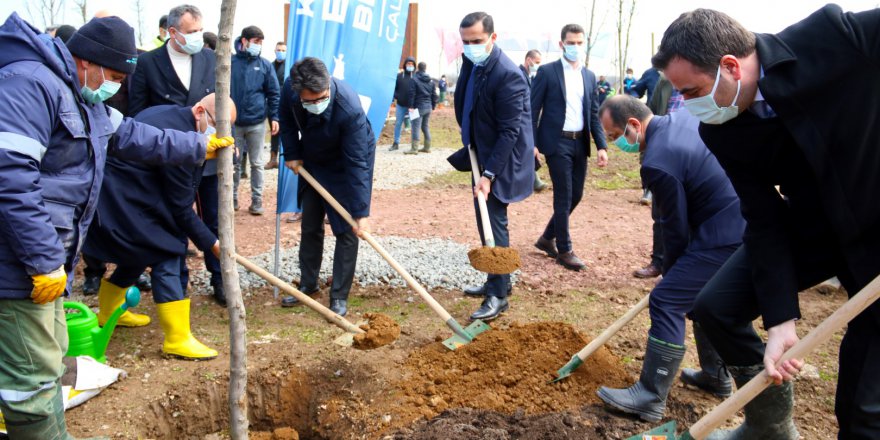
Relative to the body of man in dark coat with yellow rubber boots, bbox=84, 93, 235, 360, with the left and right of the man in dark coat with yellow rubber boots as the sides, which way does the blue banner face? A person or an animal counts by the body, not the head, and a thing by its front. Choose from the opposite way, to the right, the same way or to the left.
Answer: to the right

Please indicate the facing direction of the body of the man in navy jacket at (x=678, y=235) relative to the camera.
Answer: to the viewer's left

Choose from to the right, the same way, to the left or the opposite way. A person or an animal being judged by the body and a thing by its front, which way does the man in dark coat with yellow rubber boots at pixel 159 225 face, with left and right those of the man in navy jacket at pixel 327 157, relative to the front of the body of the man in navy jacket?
to the left

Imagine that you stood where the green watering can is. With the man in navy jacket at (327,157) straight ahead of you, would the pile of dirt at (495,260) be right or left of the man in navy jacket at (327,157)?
right

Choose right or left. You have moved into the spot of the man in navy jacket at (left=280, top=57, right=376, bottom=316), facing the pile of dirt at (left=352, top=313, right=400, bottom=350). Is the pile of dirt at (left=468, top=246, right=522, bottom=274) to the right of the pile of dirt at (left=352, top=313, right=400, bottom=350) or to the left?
left

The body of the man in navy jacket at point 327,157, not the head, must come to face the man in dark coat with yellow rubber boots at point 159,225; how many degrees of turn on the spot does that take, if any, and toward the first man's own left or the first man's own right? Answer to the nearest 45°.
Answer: approximately 45° to the first man's own right

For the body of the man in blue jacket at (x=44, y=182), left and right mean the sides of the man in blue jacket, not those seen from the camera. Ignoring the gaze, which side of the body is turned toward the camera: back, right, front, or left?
right

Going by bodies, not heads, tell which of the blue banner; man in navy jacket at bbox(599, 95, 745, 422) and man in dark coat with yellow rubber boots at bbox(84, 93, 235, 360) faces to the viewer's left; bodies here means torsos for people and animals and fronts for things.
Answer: the man in navy jacket

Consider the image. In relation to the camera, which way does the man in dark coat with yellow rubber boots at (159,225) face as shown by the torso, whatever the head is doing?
to the viewer's right
